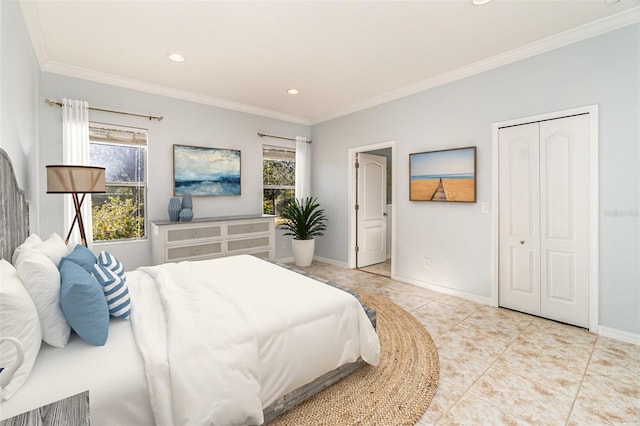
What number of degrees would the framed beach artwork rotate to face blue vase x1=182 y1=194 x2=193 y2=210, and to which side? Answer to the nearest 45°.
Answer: approximately 45° to its right

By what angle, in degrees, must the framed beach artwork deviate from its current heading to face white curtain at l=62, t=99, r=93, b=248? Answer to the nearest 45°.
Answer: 0° — it already faces it

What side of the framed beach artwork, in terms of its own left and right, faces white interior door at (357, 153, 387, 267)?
right

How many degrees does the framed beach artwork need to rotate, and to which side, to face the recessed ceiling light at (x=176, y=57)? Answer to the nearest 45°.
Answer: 0° — it already faces it

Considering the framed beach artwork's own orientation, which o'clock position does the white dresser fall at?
The white dresser is roughly at 1 o'clock from the framed beach artwork.

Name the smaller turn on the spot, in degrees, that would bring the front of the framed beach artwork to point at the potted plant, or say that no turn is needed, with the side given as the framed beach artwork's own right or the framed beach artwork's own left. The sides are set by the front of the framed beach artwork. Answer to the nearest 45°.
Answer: approximately 45° to the framed beach artwork's own right

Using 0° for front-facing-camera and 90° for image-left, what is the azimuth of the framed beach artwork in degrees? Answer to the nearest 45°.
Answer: approximately 45°

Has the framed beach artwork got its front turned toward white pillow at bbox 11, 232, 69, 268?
yes

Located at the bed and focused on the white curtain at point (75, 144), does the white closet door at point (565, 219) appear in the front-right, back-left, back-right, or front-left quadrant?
back-right
